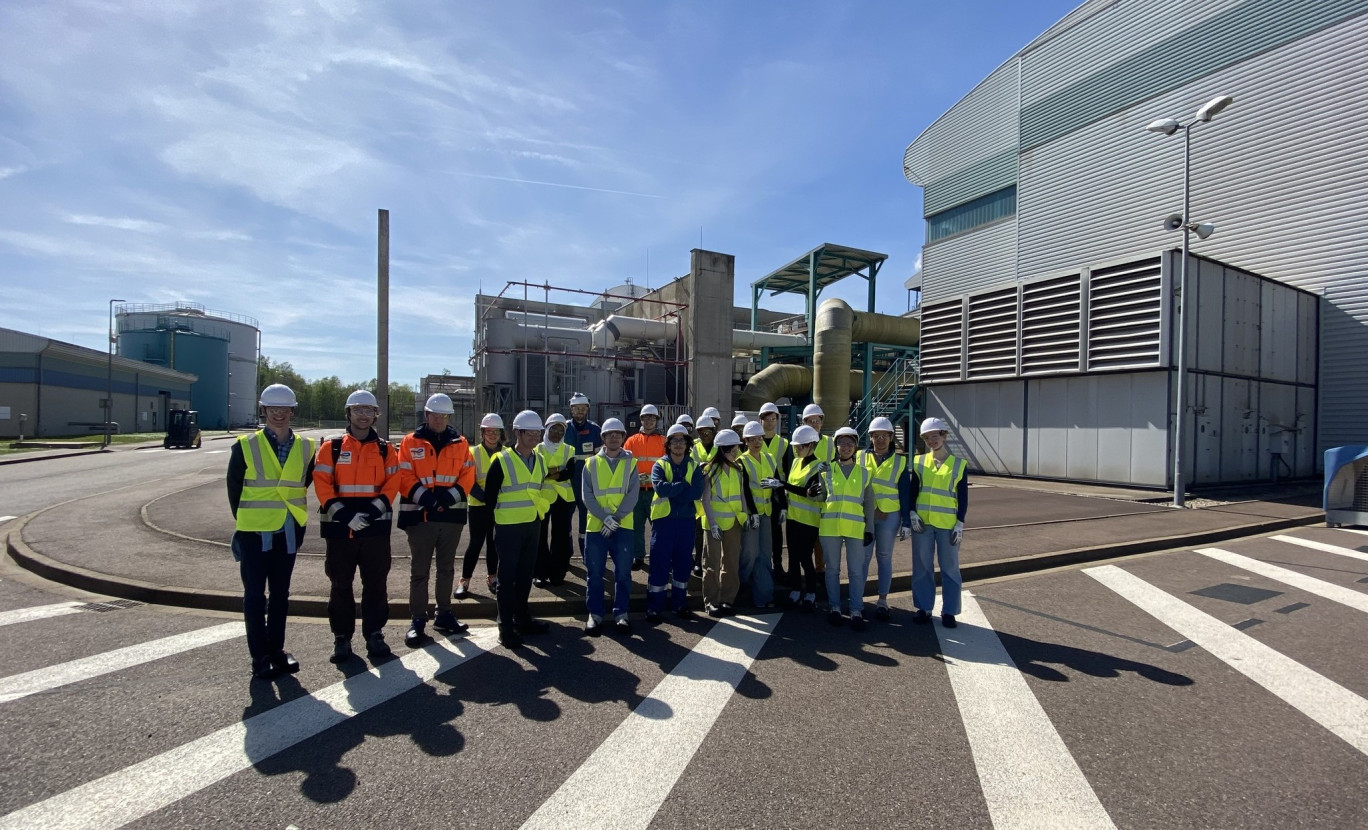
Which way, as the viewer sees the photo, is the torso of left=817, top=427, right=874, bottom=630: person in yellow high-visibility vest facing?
toward the camera

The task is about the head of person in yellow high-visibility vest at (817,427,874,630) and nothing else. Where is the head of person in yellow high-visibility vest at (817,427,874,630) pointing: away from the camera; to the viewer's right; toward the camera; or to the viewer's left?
toward the camera

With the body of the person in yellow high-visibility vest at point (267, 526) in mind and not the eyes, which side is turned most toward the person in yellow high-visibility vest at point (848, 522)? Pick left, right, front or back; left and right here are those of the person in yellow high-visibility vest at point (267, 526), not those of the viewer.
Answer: left

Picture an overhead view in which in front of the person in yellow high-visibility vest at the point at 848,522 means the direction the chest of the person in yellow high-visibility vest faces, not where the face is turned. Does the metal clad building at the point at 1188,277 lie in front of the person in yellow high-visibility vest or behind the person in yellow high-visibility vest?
behind

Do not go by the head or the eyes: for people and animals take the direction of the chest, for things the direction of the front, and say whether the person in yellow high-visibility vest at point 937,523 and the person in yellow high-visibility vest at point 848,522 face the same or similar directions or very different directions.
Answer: same or similar directions

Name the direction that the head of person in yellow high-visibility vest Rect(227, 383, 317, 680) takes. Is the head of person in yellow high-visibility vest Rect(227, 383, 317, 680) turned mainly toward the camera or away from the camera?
toward the camera

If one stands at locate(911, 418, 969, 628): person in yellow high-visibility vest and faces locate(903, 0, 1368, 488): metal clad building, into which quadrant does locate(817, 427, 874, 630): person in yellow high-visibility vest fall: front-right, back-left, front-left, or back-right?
back-left

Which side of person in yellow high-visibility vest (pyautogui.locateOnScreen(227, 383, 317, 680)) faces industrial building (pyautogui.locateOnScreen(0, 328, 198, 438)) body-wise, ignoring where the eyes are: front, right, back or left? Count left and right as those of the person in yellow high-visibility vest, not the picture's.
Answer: back

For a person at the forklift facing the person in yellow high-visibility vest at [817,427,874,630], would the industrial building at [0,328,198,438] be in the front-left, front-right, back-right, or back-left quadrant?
back-right

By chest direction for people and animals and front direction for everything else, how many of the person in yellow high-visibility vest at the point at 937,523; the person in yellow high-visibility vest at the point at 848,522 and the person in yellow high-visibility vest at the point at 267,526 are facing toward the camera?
3

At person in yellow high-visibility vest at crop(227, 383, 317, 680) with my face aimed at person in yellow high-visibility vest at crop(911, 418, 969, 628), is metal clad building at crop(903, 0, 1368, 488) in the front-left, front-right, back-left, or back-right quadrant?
front-left

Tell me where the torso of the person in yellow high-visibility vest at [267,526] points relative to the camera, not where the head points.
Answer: toward the camera

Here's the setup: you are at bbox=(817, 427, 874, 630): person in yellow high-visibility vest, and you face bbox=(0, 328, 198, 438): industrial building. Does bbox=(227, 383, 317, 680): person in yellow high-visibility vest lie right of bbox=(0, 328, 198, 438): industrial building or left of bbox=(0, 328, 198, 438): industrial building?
left

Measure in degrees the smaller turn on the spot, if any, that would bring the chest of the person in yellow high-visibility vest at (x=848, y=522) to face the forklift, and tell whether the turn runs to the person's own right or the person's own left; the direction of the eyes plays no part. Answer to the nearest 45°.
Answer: approximately 135° to the person's own right
